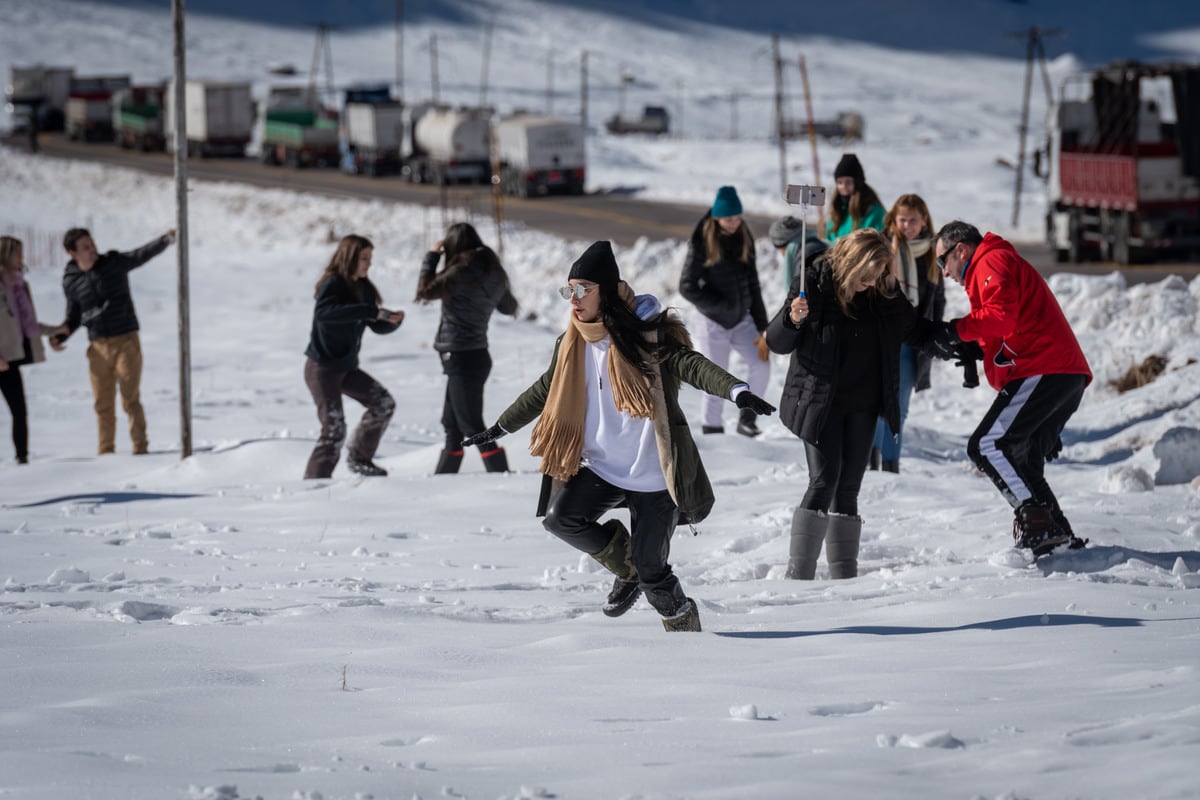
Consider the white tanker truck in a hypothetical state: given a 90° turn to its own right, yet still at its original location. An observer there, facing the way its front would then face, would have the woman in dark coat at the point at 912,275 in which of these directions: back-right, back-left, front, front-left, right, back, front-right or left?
back-right

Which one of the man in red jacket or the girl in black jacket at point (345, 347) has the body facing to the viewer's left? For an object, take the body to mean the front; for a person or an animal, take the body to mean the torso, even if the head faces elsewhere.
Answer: the man in red jacket

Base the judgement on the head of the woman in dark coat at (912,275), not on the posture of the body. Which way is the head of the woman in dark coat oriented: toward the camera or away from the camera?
toward the camera

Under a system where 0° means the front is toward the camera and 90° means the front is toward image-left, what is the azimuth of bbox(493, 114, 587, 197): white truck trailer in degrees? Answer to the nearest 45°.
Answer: approximately 135°

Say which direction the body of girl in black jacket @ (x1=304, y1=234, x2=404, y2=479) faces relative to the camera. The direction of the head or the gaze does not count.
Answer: to the viewer's right

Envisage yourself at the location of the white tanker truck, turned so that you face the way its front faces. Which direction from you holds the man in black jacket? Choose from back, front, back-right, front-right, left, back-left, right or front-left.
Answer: back-left

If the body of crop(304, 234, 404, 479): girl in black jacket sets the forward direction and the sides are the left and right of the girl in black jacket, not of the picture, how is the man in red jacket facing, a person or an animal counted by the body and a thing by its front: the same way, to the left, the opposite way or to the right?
the opposite way

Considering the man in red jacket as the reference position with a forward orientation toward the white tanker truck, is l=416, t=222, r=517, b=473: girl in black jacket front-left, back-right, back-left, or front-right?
front-left

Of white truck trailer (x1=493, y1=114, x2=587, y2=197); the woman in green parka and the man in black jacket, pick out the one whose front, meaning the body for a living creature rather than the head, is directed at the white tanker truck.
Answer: the white truck trailer

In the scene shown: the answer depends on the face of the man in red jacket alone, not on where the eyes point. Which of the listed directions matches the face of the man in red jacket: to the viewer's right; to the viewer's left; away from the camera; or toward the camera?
to the viewer's left

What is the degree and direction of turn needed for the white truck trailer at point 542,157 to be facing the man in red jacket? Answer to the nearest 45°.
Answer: approximately 135° to its left

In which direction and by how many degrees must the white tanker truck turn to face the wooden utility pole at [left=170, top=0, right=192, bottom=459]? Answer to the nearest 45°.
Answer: approximately 135° to its left

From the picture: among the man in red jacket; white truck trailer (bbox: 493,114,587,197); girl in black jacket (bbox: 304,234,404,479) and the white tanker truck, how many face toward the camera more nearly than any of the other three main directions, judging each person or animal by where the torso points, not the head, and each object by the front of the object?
0

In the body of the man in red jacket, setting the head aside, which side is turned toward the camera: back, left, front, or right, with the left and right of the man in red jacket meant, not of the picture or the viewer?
left
